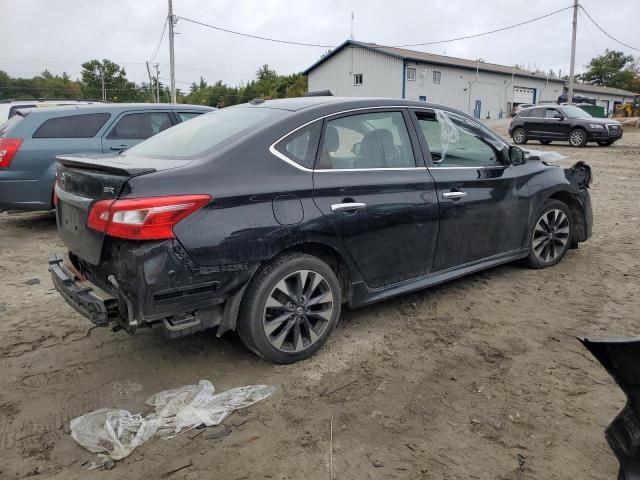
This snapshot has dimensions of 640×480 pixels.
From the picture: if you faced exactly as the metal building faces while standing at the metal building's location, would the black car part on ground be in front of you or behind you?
in front

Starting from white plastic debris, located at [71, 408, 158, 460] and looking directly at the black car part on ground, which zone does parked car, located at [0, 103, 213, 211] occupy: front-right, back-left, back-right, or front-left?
back-left

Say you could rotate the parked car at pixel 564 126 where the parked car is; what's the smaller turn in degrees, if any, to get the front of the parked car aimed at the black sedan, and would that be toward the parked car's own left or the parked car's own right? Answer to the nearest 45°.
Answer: approximately 45° to the parked car's own right

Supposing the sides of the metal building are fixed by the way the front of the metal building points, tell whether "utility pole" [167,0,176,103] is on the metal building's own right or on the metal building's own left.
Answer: on the metal building's own right

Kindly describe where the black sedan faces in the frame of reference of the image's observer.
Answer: facing away from the viewer and to the right of the viewer

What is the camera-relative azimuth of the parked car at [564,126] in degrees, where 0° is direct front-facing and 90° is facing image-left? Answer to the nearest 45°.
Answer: approximately 315°

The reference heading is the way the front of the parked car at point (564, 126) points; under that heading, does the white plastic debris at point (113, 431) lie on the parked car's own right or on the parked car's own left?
on the parked car's own right

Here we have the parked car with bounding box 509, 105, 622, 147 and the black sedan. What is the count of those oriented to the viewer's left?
0

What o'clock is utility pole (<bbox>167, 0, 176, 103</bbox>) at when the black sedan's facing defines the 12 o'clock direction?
The utility pole is roughly at 10 o'clock from the black sedan.

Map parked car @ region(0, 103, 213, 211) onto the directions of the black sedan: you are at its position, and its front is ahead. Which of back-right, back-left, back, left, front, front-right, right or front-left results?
left

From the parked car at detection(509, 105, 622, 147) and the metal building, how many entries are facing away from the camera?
0

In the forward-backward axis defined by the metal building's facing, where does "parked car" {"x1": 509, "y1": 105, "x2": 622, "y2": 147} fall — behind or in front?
in front

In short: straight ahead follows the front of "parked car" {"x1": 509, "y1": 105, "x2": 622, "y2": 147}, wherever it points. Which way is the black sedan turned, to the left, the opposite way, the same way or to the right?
to the left
